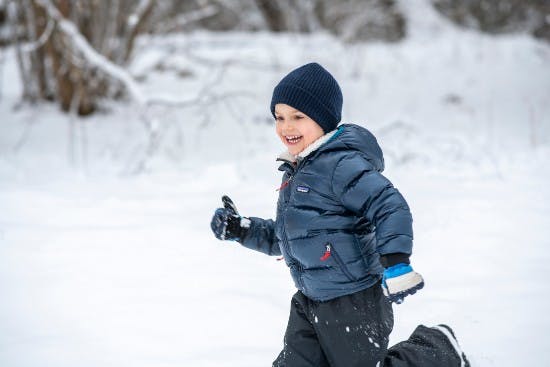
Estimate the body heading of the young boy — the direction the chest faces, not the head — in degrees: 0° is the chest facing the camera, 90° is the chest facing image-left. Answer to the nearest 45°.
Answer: approximately 45°

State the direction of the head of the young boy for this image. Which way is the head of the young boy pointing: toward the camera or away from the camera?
toward the camera
